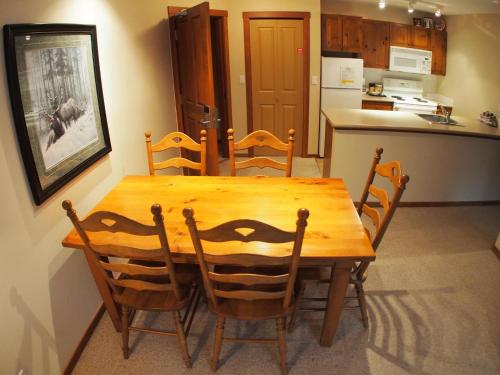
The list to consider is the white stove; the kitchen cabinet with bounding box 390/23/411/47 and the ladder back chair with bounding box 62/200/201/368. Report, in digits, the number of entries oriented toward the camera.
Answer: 2

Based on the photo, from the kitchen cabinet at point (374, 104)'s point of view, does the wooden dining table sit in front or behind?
in front

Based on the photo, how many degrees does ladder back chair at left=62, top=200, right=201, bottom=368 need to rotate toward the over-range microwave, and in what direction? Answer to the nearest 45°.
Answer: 0° — it already faces it

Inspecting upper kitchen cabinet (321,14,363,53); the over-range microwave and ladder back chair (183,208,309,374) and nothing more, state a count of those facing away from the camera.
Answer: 1

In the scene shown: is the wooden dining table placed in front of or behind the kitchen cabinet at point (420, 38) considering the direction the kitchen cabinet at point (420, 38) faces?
in front

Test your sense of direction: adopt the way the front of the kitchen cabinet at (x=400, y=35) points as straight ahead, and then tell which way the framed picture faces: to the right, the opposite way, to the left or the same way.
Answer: to the left

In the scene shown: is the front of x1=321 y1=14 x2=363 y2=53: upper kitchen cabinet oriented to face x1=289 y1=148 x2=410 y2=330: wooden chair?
yes

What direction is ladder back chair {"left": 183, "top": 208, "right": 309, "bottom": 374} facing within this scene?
away from the camera

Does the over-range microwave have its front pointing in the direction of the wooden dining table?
yes

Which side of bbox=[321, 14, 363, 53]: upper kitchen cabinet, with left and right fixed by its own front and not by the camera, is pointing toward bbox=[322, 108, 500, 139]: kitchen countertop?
front
